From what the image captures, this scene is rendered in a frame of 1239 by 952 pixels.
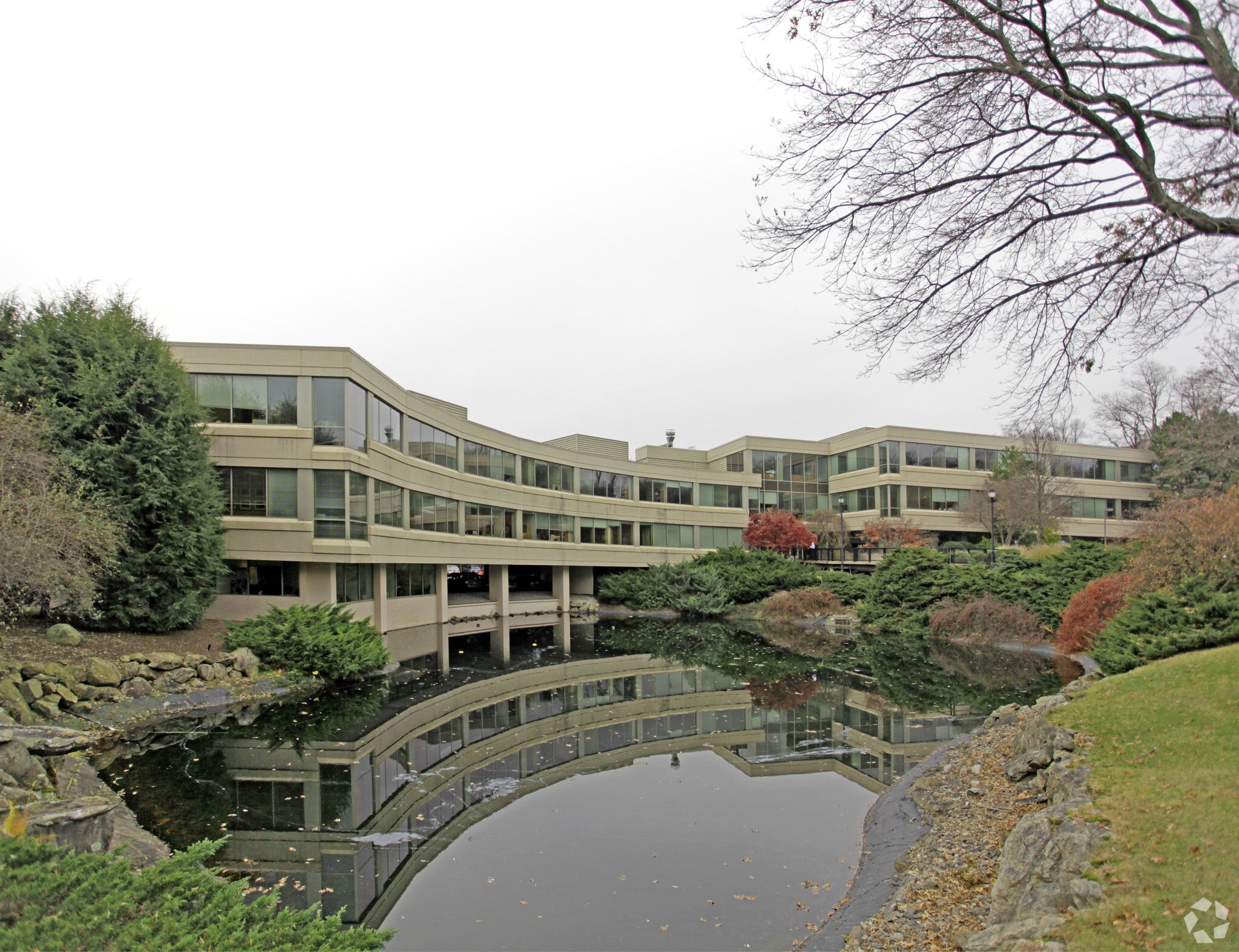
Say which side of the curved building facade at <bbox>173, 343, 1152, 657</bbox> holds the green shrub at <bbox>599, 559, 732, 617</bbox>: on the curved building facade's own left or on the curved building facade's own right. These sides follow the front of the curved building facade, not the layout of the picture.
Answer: on the curved building facade's own left

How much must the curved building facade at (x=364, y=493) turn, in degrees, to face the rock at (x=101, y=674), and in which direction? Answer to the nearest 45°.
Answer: approximately 45° to its right

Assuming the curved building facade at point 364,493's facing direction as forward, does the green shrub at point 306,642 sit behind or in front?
in front

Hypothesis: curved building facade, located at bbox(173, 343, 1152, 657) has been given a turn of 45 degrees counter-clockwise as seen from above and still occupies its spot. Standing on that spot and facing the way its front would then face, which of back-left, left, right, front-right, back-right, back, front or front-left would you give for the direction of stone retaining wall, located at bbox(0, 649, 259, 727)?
right

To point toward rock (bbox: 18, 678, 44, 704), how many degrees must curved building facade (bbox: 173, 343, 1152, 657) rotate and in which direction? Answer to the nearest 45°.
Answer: approximately 45° to its right

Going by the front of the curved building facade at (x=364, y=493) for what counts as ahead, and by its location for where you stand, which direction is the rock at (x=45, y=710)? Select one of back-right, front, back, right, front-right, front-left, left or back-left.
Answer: front-right

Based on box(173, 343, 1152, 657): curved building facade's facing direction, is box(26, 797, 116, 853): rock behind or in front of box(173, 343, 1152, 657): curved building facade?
in front

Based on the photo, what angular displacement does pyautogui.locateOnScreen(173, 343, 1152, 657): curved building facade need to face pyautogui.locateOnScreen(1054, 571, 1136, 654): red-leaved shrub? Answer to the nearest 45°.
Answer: approximately 45° to its left

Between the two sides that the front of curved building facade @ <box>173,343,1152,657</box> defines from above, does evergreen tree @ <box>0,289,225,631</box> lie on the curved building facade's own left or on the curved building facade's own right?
on the curved building facade's own right

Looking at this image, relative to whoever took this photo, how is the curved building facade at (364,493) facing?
facing the viewer and to the right of the viewer

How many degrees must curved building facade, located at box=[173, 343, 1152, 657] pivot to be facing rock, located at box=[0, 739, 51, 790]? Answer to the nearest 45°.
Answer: approximately 45° to its right

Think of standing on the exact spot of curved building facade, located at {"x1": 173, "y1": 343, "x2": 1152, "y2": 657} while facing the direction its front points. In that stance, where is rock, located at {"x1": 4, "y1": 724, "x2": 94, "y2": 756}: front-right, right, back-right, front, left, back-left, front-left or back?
front-right

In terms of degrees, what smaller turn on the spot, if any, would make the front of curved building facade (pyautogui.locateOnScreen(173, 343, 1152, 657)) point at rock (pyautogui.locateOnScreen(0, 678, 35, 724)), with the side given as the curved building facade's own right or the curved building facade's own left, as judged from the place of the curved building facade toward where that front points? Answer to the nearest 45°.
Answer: approximately 45° to the curved building facade's own right

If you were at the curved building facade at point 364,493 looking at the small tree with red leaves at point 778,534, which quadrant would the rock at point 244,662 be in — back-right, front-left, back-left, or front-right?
back-right
